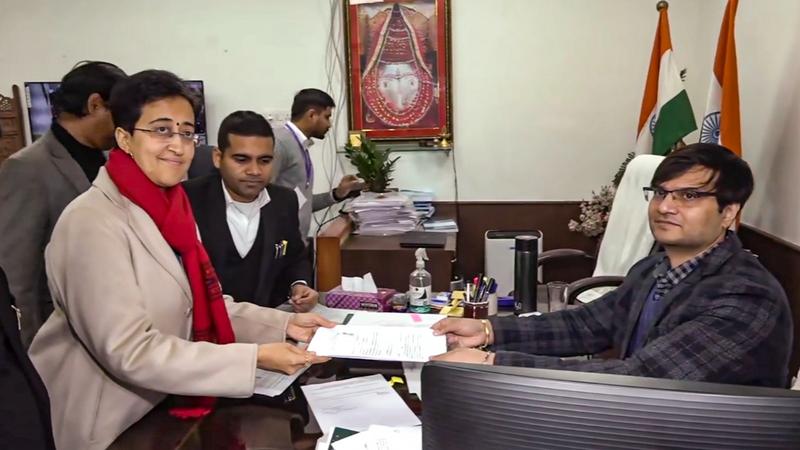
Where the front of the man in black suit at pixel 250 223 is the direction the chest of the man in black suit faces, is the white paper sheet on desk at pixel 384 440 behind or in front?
in front

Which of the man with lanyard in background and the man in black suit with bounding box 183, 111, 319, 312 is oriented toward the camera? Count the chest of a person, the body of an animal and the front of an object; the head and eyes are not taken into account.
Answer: the man in black suit

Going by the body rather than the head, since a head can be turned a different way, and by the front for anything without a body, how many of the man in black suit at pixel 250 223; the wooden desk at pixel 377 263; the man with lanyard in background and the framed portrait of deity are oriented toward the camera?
3

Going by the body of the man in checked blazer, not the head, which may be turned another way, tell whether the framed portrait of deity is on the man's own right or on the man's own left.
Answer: on the man's own right

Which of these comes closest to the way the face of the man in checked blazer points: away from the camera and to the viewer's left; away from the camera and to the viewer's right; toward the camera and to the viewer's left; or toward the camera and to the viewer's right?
toward the camera and to the viewer's left

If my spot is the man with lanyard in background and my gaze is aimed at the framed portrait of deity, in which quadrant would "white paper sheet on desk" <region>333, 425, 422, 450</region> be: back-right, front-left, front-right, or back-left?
back-right

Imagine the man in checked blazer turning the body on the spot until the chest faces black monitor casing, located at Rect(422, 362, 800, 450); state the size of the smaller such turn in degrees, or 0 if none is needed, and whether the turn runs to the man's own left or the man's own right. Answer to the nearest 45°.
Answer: approximately 45° to the man's own left

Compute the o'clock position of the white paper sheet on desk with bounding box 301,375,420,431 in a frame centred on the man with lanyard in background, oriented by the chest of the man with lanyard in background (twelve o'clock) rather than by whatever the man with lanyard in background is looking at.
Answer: The white paper sheet on desk is roughly at 3 o'clock from the man with lanyard in background.

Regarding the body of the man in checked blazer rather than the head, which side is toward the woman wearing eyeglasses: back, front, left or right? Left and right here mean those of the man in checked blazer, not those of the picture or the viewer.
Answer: front

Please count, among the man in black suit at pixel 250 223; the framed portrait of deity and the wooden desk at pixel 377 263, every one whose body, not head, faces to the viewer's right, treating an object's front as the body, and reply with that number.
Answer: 0

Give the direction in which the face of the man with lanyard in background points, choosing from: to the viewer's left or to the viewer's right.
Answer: to the viewer's right

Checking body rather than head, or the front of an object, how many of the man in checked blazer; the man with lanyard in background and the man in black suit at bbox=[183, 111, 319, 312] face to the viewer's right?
1

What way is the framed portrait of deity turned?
toward the camera

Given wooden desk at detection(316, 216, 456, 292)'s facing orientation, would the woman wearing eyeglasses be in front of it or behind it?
in front

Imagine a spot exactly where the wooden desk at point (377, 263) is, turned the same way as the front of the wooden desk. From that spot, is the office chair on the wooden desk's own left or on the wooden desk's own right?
on the wooden desk's own left

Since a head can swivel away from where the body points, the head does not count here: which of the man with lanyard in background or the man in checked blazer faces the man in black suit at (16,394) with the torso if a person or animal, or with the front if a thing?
the man in checked blazer

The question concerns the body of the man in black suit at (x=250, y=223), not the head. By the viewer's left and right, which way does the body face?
facing the viewer

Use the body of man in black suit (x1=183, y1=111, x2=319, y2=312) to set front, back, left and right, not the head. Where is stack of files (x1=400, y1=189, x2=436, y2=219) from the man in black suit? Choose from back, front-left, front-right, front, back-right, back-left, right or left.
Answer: back-left

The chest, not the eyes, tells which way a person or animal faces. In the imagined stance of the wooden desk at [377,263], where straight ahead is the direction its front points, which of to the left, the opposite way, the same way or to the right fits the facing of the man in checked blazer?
to the right

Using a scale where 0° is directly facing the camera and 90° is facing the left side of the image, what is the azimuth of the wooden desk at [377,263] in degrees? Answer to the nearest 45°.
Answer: approximately 0°

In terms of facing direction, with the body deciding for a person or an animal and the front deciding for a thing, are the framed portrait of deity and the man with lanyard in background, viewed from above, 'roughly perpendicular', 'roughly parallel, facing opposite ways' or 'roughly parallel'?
roughly perpendicular
